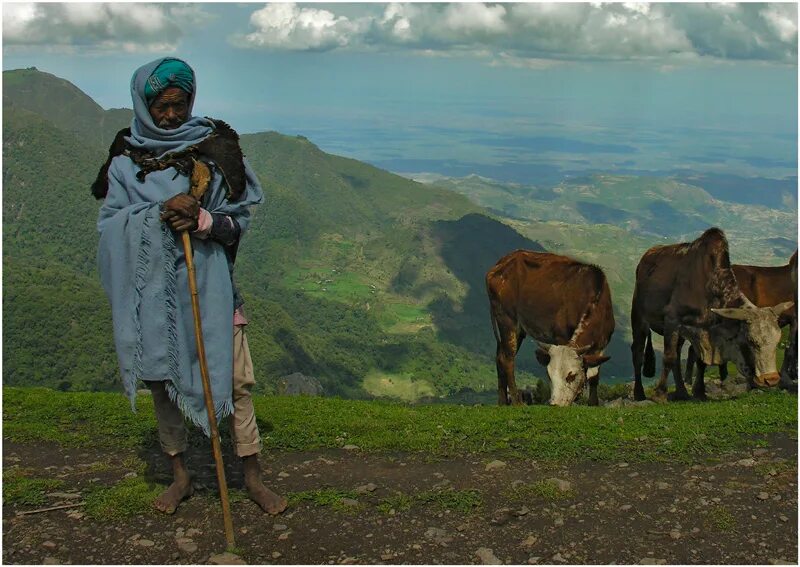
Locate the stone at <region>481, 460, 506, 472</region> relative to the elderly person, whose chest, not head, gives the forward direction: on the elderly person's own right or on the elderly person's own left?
on the elderly person's own left

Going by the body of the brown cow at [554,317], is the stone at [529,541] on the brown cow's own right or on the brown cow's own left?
on the brown cow's own right

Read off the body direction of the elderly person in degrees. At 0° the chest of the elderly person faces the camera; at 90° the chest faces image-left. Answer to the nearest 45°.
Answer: approximately 0°

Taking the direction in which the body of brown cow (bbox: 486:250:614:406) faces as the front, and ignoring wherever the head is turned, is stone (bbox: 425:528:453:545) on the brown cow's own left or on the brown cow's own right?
on the brown cow's own right

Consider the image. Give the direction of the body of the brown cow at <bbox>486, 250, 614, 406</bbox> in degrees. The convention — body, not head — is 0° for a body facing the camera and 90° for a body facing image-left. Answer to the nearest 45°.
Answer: approximately 315°
